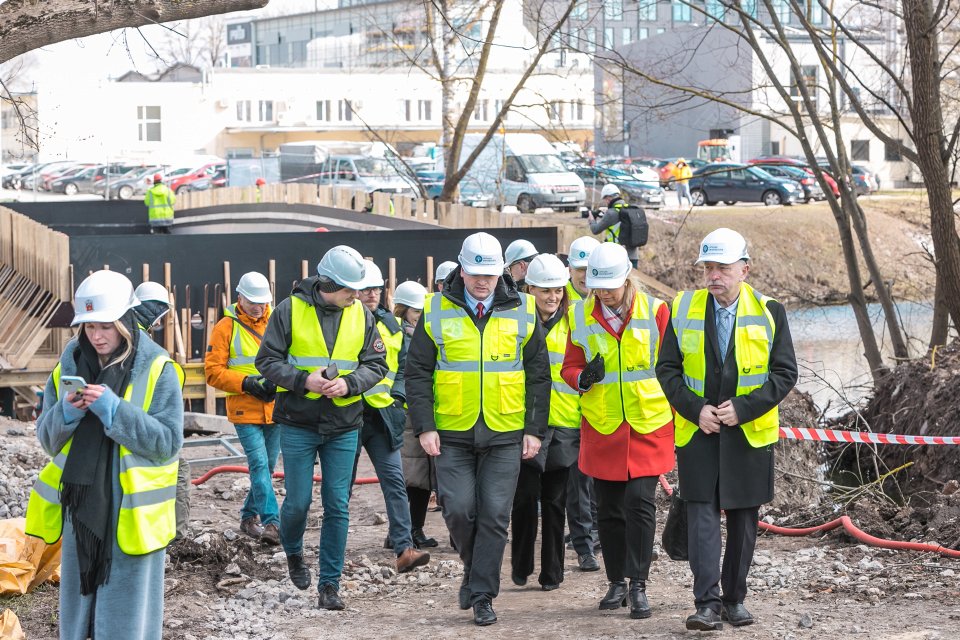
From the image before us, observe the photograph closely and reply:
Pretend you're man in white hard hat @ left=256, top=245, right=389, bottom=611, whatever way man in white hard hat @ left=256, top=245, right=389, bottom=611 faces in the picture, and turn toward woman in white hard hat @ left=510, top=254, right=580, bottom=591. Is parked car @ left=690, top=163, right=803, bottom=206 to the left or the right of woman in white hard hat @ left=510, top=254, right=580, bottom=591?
left

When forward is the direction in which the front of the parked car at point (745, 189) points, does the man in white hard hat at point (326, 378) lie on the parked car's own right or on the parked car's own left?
on the parked car's own right

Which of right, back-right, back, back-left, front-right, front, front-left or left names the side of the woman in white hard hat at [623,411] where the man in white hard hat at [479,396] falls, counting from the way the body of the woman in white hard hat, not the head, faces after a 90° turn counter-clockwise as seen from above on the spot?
back

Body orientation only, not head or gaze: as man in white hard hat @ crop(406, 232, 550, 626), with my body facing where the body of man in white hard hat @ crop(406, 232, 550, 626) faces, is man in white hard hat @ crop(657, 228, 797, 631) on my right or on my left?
on my left

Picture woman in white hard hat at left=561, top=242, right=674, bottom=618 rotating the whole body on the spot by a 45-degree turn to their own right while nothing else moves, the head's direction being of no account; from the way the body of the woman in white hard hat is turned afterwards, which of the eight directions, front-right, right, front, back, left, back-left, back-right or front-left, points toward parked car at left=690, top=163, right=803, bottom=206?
back-right

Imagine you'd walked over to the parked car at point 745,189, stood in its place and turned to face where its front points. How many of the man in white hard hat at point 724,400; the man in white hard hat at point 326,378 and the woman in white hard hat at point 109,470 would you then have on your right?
3

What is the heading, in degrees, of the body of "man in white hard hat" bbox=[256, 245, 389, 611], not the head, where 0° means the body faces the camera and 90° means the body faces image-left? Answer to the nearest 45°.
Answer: approximately 0°

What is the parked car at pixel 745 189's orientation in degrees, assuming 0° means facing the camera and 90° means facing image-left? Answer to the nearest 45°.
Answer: approximately 270°
